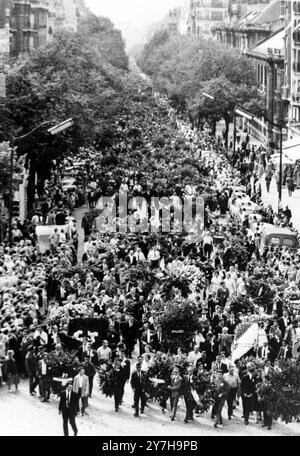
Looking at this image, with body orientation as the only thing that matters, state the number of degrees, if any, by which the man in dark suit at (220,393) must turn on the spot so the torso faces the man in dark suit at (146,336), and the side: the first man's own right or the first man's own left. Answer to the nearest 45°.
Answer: approximately 90° to the first man's own right

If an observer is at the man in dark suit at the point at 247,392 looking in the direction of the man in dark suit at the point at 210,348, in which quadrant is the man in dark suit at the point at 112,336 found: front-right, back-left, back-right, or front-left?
front-left

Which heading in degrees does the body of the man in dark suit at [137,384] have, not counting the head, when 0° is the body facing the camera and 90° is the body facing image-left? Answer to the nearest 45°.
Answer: approximately 0°

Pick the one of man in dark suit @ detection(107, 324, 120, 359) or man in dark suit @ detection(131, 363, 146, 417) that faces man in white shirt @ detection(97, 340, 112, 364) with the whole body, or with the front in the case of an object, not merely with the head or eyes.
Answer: man in dark suit @ detection(107, 324, 120, 359)

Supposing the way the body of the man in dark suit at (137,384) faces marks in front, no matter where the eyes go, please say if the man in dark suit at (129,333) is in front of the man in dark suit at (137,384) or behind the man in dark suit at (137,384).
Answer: behind

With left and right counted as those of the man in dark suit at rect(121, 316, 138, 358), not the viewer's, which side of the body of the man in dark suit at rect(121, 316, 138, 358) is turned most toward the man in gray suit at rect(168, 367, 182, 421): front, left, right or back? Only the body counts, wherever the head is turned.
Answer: front

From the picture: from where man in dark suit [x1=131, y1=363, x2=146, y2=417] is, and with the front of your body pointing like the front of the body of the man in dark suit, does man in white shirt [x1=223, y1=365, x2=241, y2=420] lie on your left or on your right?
on your left

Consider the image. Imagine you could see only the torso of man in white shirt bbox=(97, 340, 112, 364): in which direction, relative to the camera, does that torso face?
toward the camera

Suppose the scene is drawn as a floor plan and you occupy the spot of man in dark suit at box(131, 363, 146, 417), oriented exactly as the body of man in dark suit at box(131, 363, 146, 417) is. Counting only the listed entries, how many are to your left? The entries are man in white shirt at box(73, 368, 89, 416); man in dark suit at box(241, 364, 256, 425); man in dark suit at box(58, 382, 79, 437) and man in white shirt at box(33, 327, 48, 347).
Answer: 1

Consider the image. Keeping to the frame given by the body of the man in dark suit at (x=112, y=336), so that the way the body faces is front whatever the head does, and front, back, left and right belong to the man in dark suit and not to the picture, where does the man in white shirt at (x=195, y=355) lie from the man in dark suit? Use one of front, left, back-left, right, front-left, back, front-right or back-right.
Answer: front-left

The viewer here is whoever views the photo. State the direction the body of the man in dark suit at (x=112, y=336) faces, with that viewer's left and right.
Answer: facing the viewer

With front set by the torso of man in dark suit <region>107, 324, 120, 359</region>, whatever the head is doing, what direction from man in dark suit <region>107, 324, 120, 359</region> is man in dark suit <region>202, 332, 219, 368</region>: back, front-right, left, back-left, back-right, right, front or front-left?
left

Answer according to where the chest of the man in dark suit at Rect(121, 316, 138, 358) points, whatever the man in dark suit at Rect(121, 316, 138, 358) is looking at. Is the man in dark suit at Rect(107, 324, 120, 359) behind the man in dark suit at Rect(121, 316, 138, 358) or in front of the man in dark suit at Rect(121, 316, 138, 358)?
in front

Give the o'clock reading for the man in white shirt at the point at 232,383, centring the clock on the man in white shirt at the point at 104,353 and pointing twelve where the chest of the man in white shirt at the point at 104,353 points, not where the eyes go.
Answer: the man in white shirt at the point at 232,383 is roughly at 10 o'clock from the man in white shirt at the point at 104,353.
